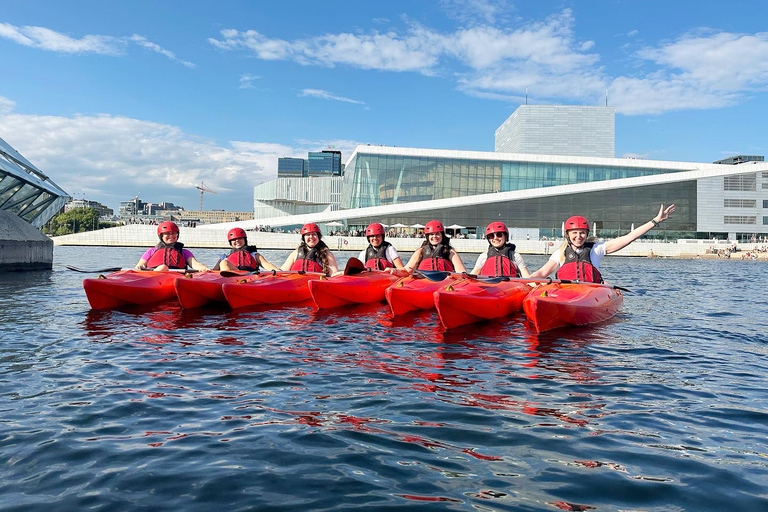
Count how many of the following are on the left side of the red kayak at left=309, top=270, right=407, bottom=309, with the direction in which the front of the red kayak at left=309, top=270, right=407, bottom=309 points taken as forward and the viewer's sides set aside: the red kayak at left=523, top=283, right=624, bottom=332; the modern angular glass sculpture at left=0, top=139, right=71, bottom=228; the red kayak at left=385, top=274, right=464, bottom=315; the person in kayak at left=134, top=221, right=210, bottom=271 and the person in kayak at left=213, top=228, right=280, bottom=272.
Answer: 2

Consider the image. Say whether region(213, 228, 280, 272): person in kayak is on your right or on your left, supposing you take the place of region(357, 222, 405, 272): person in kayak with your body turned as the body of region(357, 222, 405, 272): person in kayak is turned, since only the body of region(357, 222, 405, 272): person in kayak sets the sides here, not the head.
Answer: on your right

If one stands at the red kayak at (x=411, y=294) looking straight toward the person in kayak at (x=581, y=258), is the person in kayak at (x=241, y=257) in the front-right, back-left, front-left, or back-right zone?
back-left

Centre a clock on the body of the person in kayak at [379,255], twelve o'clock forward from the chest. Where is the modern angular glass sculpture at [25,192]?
The modern angular glass sculpture is roughly at 4 o'clock from the person in kayak.

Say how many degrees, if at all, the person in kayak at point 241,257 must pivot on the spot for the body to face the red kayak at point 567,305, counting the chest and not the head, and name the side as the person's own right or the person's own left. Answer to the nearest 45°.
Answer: approximately 45° to the person's own left

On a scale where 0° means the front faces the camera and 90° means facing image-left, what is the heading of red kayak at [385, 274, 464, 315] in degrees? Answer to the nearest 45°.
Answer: approximately 45°

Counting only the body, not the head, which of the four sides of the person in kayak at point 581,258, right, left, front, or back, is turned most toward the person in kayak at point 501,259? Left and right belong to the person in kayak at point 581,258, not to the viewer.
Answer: right

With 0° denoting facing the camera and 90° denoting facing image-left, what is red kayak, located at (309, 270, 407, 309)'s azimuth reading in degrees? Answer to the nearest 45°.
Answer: approximately 45°

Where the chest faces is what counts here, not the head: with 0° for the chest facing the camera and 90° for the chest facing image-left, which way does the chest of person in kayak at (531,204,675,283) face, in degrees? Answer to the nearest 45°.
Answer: approximately 0°
